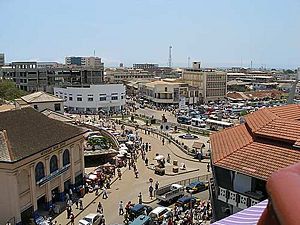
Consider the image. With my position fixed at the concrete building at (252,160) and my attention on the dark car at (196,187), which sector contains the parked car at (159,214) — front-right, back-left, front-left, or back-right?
front-left

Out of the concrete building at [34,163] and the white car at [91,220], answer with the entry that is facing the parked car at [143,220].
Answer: the concrete building

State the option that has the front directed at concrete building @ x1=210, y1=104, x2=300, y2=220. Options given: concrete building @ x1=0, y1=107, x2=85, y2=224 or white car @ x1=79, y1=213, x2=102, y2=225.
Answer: concrete building @ x1=0, y1=107, x2=85, y2=224

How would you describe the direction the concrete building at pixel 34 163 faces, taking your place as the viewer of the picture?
facing the viewer and to the right of the viewer

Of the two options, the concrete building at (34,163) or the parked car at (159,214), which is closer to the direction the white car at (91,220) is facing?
the concrete building
